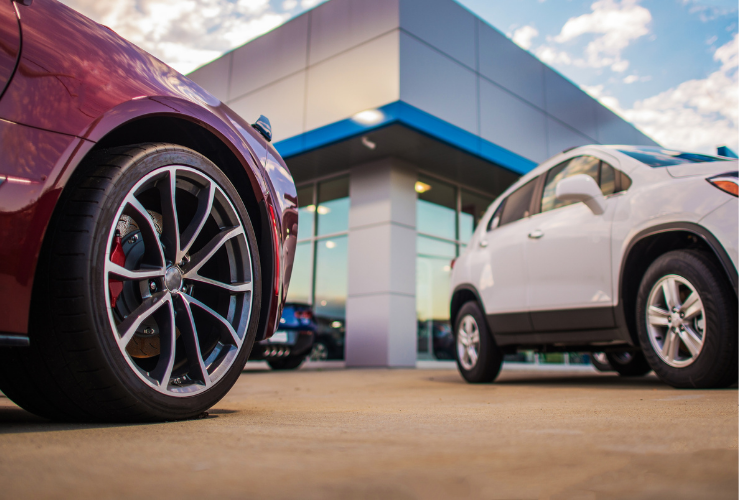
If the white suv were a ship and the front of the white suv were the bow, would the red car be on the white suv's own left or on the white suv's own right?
on the white suv's own right

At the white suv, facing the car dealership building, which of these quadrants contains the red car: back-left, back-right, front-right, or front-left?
back-left

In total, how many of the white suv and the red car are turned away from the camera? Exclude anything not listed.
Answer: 0

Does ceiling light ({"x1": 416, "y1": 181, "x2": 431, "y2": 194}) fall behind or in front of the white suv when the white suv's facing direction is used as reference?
behind
